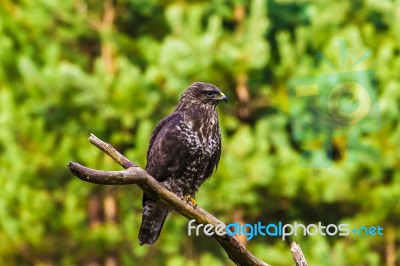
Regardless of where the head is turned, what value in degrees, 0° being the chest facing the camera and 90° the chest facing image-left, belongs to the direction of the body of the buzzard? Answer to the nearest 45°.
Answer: approximately 315°
